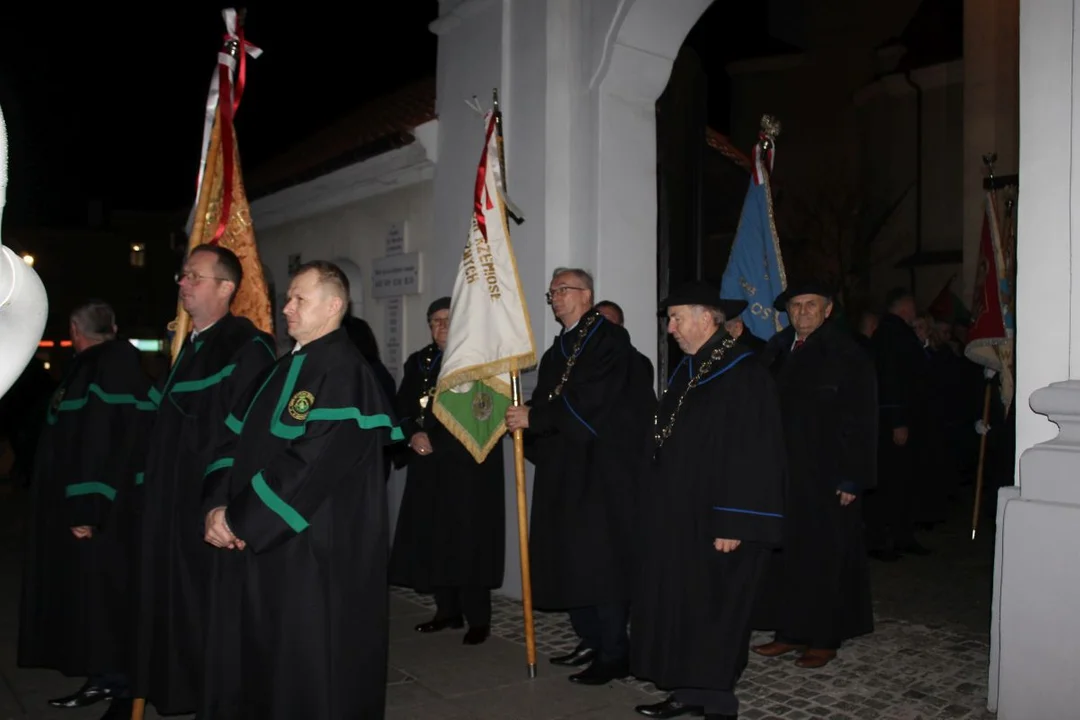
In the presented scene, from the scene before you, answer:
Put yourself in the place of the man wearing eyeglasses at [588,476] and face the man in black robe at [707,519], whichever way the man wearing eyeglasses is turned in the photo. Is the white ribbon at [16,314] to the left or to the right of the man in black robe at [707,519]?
right

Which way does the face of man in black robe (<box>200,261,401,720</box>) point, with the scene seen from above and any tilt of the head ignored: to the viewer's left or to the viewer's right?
to the viewer's left

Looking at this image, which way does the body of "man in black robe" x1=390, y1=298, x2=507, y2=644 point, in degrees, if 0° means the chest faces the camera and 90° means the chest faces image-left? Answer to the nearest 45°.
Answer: approximately 45°

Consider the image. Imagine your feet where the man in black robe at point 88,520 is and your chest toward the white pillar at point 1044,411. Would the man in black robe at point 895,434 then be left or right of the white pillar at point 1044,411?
left

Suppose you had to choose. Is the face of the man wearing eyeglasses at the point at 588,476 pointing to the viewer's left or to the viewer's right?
to the viewer's left

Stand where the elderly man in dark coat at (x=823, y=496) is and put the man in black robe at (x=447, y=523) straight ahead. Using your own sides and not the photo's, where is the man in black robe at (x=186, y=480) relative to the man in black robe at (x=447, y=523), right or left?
left

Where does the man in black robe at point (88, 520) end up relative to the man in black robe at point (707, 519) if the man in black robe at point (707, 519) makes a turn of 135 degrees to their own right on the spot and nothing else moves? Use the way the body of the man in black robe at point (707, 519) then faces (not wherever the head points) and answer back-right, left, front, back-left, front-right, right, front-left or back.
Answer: left

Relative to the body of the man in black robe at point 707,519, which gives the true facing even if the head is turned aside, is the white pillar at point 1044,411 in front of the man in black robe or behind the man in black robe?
behind
